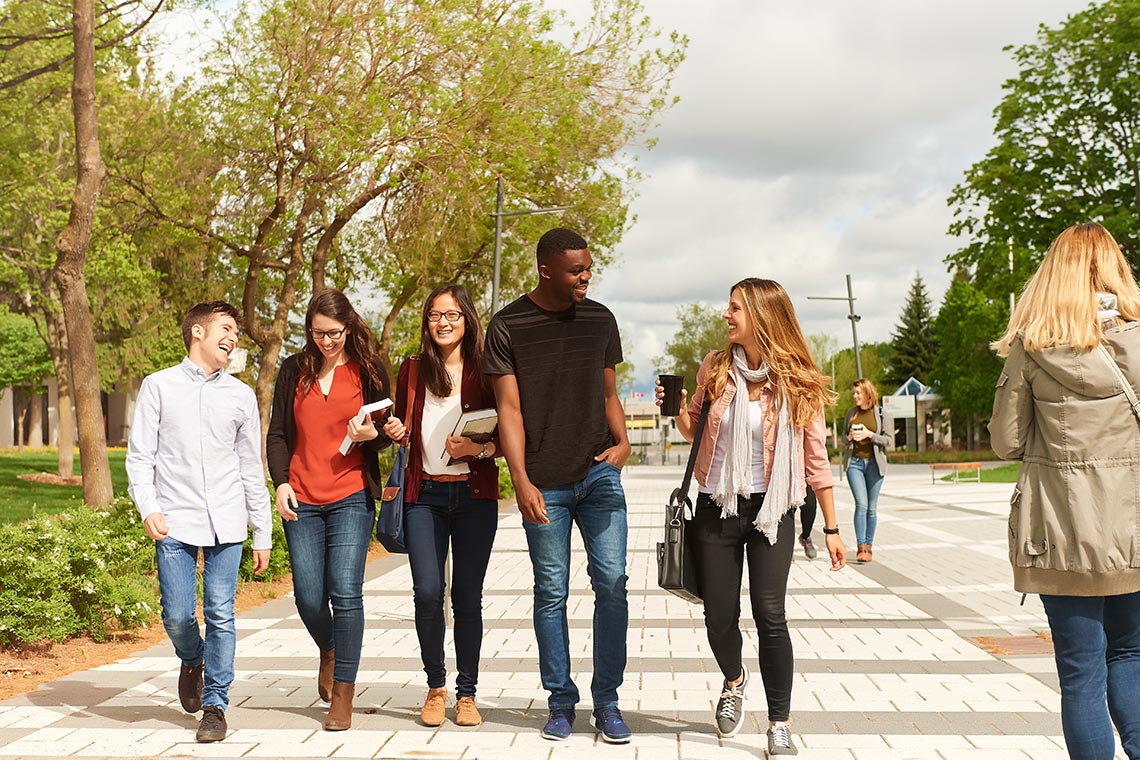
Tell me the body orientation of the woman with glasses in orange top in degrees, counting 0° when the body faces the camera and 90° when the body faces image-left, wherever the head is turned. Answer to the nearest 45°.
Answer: approximately 0°

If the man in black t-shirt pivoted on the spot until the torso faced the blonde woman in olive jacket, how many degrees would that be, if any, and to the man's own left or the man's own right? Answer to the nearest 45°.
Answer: approximately 45° to the man's own left

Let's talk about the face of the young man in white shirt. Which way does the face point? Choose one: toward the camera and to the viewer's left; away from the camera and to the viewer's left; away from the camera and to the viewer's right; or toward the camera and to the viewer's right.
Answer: toward the camera and to the viewer's right

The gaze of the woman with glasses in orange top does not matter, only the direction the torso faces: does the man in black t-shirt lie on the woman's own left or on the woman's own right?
on the woman's own left

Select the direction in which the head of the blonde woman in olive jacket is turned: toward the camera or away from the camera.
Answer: away from the camera

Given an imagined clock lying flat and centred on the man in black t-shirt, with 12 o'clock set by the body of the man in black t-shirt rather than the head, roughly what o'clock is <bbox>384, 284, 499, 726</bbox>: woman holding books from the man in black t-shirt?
The woman holding books is roughly at 4 o'clock from the man in black t-shirt.

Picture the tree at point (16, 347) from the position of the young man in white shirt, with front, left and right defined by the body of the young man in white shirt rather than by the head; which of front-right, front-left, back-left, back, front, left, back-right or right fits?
back

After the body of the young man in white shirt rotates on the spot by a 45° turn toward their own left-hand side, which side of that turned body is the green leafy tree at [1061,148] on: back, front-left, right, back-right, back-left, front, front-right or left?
left
